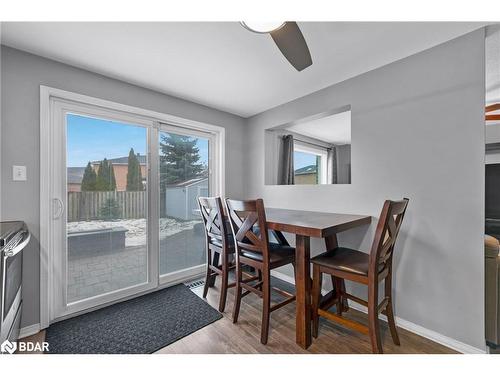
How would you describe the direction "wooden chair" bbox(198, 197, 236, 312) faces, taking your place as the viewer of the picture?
facing away from the viewer and to the right of the viewer

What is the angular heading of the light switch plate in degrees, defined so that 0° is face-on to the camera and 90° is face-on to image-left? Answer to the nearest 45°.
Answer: approximately 0°

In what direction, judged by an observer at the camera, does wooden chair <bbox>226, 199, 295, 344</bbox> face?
facing away from the viewer and to the right of the viewer

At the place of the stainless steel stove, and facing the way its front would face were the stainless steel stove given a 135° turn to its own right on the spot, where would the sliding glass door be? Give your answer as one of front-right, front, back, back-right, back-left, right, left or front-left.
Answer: back

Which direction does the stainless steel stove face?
to the viewer's right

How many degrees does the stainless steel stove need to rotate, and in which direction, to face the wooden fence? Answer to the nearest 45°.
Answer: approximately 45° to its left

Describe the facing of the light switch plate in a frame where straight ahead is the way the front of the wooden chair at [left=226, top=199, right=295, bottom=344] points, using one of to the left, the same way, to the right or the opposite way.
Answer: to the right
